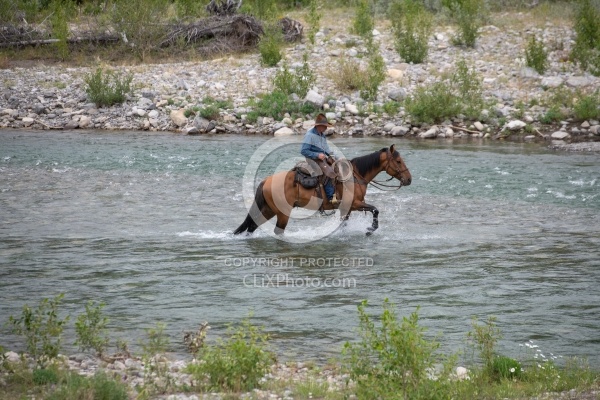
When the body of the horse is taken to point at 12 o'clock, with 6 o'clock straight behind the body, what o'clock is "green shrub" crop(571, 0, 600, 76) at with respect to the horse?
The green shrub is roughly at 10 o'clock from the horse.

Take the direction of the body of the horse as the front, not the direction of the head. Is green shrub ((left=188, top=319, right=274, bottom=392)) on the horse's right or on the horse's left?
on the horse's right

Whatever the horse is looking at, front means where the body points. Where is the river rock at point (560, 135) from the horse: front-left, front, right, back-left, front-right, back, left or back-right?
front-left

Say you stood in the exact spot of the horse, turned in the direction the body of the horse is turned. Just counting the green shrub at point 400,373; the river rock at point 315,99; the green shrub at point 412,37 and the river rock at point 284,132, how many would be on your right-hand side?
1

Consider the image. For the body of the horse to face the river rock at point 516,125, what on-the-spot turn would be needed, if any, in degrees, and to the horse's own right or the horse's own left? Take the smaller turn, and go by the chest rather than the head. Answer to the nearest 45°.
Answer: approximately 45° to the horse's own left

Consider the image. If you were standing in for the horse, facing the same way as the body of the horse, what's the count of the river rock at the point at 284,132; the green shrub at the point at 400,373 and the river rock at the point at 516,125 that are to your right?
1

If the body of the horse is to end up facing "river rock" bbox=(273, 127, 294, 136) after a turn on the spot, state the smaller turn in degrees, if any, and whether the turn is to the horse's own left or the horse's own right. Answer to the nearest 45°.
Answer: approximately 90° to the horse's own left

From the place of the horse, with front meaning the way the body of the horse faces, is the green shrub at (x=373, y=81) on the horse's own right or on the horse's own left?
on the horse's own left

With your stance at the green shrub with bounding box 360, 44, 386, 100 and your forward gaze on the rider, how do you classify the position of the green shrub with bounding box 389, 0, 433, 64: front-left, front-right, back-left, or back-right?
back-left

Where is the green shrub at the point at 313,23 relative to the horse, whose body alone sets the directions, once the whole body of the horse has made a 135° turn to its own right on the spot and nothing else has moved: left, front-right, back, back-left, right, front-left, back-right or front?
back-right

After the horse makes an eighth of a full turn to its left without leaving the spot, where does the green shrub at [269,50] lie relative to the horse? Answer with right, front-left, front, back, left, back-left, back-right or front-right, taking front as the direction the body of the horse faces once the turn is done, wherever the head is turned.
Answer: front-left

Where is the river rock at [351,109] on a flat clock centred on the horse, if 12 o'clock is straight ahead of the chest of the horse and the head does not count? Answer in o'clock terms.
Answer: The river rock is roughly at 9 o'clock from the horse.

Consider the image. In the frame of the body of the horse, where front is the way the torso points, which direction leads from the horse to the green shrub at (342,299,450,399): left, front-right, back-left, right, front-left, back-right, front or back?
right

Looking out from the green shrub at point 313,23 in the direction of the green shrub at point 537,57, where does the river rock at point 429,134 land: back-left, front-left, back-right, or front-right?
front-right

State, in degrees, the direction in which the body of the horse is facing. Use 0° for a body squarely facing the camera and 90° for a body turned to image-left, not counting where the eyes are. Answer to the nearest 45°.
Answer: approximately 270°

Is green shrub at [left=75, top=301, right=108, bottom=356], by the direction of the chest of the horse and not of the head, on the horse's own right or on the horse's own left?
on the horse's own right

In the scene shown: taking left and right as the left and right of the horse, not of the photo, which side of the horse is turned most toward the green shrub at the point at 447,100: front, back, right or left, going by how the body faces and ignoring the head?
left
